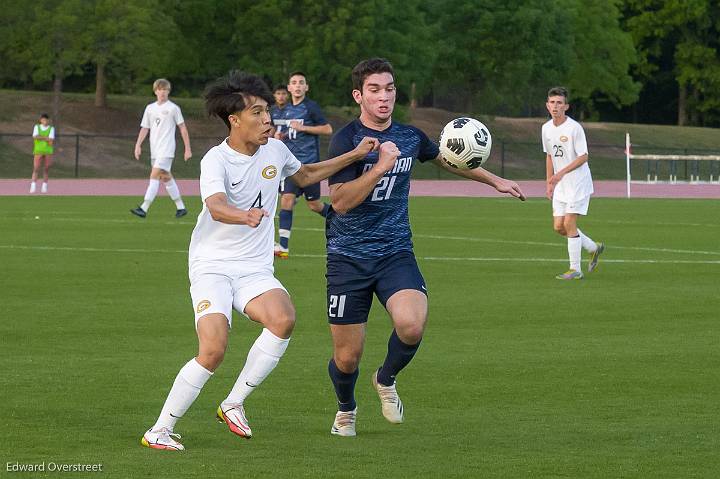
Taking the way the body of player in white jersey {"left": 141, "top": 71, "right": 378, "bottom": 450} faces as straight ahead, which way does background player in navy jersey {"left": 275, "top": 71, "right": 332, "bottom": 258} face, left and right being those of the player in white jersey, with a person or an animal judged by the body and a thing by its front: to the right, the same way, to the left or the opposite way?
to the right

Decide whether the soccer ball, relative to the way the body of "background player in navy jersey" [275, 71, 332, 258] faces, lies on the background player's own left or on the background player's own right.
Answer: on the background player's own left

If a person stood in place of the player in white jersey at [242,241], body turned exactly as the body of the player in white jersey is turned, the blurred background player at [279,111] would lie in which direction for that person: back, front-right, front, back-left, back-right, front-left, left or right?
back-left

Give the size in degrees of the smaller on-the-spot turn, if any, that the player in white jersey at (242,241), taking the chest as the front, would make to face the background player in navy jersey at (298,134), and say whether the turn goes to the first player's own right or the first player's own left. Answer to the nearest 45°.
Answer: approximately 135° to the first player's own left

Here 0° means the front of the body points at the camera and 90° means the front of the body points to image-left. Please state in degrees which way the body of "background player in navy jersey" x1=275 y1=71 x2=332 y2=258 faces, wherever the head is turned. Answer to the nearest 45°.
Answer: approximately 45°

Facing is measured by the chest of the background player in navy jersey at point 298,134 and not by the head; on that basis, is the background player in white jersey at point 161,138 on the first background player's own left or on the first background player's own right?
on the first background player's own right
